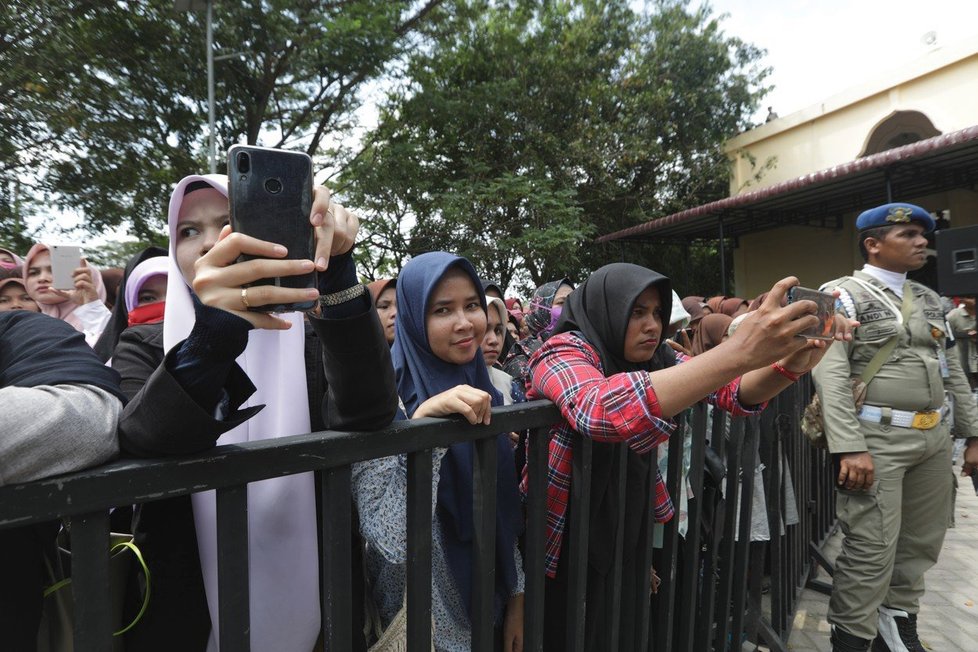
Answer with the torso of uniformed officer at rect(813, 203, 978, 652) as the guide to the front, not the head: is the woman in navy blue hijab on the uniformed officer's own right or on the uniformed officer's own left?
on the uniformed officer's own right

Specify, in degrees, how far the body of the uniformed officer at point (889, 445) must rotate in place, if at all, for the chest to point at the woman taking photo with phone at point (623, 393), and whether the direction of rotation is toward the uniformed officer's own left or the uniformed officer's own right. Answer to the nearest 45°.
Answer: approximately 45° to the uniformed officer's own right

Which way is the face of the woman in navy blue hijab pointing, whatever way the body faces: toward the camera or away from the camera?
toward the camera

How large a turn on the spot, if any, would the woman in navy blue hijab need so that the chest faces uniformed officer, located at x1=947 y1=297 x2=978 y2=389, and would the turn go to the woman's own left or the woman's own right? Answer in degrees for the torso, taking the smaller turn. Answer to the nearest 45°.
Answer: approximately 90° to the woman's own left

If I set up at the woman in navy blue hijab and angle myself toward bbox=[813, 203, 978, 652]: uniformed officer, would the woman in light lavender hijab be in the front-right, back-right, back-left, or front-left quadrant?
back-right

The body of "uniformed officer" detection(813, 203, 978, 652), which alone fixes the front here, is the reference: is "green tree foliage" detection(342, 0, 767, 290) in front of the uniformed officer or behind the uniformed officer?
behind

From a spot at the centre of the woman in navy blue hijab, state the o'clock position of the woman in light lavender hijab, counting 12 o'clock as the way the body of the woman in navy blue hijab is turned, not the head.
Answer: The woman in light lavender hijab is roughly at 3 o'clock from the woman in navy blue hijab.

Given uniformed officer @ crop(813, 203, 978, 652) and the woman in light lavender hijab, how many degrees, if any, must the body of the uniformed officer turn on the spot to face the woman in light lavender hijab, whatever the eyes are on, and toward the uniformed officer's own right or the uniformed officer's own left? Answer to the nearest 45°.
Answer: approximately 45° to the uniformed officer's own right

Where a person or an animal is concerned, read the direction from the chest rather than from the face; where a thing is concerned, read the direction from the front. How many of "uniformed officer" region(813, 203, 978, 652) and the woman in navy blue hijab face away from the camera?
0

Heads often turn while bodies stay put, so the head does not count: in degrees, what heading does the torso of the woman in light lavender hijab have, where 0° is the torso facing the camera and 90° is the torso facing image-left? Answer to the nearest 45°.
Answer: approximately 315°
